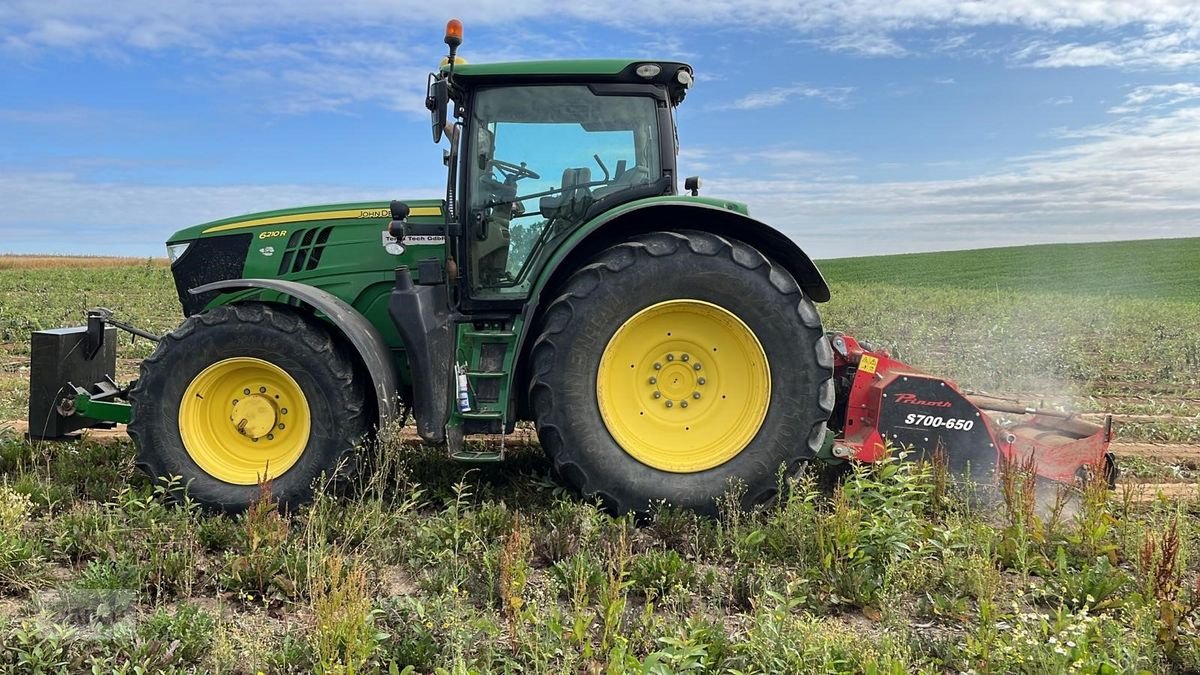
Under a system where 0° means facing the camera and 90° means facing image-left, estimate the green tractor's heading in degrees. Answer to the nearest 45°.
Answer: approximately 90°

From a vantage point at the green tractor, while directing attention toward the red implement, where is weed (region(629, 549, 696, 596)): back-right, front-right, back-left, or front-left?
front-right

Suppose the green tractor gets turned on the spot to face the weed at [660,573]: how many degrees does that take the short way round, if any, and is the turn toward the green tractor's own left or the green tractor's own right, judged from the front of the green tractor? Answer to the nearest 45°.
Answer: approximately 90° to the green tractor's own left

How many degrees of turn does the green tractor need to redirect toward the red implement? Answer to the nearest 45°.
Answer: approximately 180°

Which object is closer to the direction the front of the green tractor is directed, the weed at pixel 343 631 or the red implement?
the weed

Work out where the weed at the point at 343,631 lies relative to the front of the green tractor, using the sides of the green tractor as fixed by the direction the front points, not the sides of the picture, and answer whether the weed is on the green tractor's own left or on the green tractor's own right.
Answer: on the green tractor's own left
